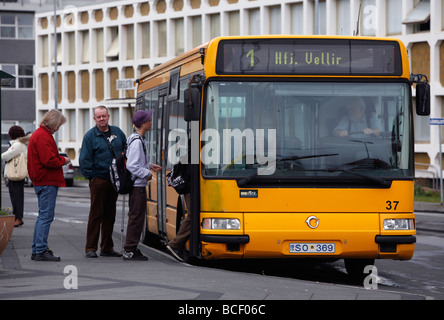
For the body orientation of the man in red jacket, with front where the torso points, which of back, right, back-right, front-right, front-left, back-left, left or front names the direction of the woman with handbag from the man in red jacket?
left

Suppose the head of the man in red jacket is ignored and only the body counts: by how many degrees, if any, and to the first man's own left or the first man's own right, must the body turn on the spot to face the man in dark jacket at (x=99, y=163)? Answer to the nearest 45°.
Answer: approximately 45° to the first man's own left

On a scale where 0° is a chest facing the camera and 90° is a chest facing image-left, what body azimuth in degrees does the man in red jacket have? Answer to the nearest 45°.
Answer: approximately 270°

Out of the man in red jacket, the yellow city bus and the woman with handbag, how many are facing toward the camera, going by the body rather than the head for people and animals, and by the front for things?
1

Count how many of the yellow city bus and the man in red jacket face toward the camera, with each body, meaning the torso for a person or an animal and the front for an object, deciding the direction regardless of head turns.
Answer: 1

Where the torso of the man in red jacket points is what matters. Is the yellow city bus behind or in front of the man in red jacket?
in front

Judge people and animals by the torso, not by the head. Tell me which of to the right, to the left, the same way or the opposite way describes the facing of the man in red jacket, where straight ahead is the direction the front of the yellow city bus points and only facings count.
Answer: to the left
